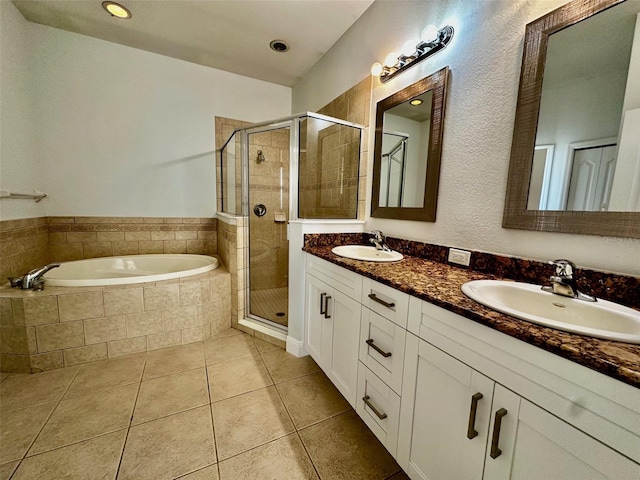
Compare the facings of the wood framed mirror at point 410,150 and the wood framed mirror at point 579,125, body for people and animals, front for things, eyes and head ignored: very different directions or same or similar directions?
same or similar directions

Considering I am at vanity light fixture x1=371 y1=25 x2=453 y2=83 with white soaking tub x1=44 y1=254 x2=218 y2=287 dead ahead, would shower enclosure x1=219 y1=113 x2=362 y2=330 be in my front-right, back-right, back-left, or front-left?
front-right

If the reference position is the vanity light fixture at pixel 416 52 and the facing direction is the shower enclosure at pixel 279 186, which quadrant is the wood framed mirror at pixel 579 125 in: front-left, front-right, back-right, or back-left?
back-left

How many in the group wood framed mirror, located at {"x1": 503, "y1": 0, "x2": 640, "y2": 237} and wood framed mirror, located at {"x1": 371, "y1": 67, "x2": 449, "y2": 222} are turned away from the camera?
0

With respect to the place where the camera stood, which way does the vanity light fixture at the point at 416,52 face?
facing the viewer and to the left of the viewer

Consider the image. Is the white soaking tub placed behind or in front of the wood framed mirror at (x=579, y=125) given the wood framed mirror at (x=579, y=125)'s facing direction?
in front

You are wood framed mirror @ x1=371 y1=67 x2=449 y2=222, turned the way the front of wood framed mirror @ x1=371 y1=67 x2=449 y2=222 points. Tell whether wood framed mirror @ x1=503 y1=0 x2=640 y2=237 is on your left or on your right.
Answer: on your left

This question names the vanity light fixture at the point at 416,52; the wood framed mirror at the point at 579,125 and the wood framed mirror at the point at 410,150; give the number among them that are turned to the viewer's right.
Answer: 0

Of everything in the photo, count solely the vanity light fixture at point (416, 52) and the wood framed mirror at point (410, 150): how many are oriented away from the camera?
0

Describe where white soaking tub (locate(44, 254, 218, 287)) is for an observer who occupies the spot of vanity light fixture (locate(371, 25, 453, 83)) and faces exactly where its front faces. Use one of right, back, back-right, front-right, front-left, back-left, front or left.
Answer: front-right

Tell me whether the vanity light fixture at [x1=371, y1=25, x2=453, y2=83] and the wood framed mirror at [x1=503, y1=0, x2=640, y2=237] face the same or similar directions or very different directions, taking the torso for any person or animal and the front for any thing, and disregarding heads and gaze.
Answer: same or similar directions

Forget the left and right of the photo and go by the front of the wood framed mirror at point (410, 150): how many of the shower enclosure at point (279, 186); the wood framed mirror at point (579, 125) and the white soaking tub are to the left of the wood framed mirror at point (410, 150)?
1
